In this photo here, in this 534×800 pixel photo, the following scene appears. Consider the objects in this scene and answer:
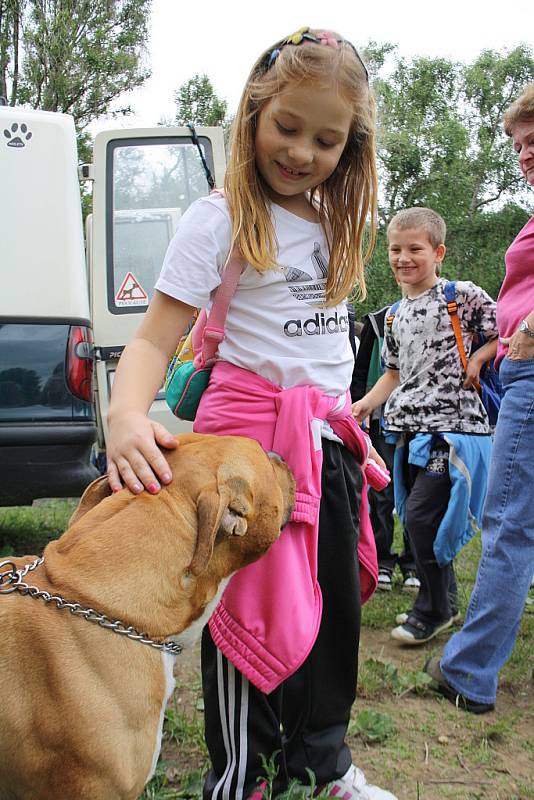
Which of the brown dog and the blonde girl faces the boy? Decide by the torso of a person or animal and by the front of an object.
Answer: the brown dog

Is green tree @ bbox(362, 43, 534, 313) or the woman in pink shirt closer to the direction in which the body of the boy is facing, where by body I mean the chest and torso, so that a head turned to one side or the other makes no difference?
the woman in pink shirt

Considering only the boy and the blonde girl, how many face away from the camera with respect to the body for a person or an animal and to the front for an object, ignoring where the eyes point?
0

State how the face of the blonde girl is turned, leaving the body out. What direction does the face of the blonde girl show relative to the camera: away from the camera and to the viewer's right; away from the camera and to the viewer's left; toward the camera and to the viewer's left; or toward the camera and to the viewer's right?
toward the camera and to the viewer's left

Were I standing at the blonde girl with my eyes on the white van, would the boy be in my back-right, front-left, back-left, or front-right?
front-right

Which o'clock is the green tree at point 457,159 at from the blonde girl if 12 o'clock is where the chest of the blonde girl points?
The green tree is roughly at 8 o'clock from the blonde girl.

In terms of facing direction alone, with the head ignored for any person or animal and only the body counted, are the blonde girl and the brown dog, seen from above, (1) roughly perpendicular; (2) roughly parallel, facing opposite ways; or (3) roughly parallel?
roughly perpendicular

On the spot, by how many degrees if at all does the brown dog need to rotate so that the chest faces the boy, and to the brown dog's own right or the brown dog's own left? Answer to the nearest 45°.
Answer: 0° — it already faces them

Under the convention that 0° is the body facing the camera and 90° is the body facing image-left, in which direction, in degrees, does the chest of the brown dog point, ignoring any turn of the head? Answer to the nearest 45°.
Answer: approximately 225°

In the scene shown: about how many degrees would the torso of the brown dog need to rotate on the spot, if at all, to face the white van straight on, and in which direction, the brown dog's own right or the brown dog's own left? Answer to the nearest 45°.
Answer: approximately 45° to the brown dog's own left

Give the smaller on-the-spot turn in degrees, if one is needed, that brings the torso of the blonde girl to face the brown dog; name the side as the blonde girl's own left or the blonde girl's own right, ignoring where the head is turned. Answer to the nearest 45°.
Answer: approximately 90° to the blonde girl's own right

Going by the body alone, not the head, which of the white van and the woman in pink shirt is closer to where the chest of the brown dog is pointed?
the woman in pink shirt

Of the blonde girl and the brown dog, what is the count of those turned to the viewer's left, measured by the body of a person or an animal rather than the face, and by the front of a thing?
0

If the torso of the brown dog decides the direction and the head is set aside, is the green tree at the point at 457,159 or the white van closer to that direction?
the green tree

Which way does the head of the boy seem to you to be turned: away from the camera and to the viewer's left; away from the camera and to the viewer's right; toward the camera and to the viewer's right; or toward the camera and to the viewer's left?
toward the camera and to the viewer's left

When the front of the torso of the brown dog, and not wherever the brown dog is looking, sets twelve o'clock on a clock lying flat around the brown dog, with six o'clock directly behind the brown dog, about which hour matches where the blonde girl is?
The blonde girl is roughly at 12 o'clock from the brown dog.
